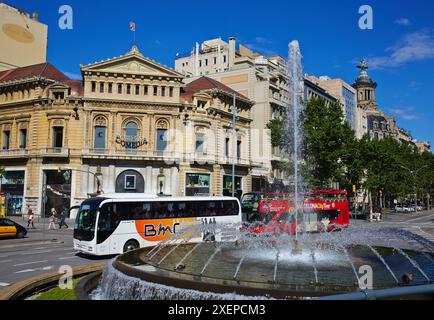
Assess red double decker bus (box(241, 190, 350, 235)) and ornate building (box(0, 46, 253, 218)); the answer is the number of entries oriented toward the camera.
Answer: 1

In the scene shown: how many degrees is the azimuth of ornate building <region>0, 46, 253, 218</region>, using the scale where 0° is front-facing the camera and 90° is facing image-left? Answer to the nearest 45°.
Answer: approximately 0°

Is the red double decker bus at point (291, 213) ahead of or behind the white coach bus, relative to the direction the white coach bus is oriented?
behind
